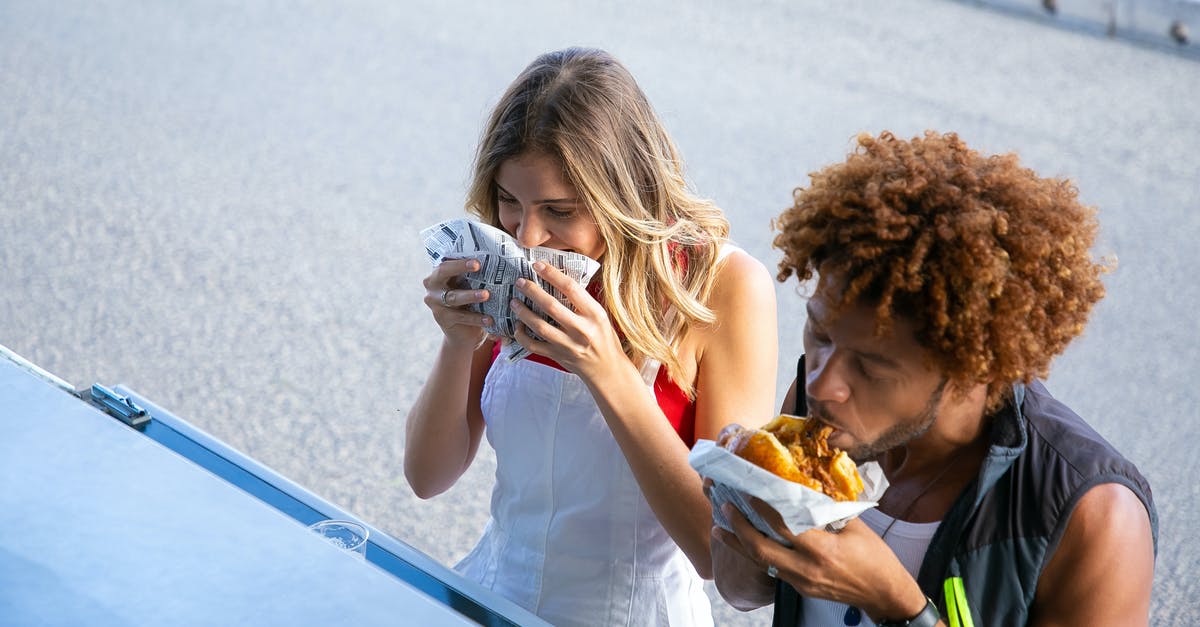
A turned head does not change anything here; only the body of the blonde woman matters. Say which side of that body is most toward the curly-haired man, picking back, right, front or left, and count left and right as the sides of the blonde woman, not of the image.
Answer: left

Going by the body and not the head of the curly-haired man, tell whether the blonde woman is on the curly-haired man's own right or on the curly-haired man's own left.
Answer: on the curly-haired man's own right

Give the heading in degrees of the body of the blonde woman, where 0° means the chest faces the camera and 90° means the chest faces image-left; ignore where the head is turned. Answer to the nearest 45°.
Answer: approximately 45°

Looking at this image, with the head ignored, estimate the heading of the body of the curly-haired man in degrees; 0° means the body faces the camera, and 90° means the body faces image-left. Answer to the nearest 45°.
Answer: approximately 45°

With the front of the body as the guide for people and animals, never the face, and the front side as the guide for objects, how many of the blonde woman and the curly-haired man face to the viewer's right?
0

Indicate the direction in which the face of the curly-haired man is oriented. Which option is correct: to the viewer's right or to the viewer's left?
to the viewer's left
